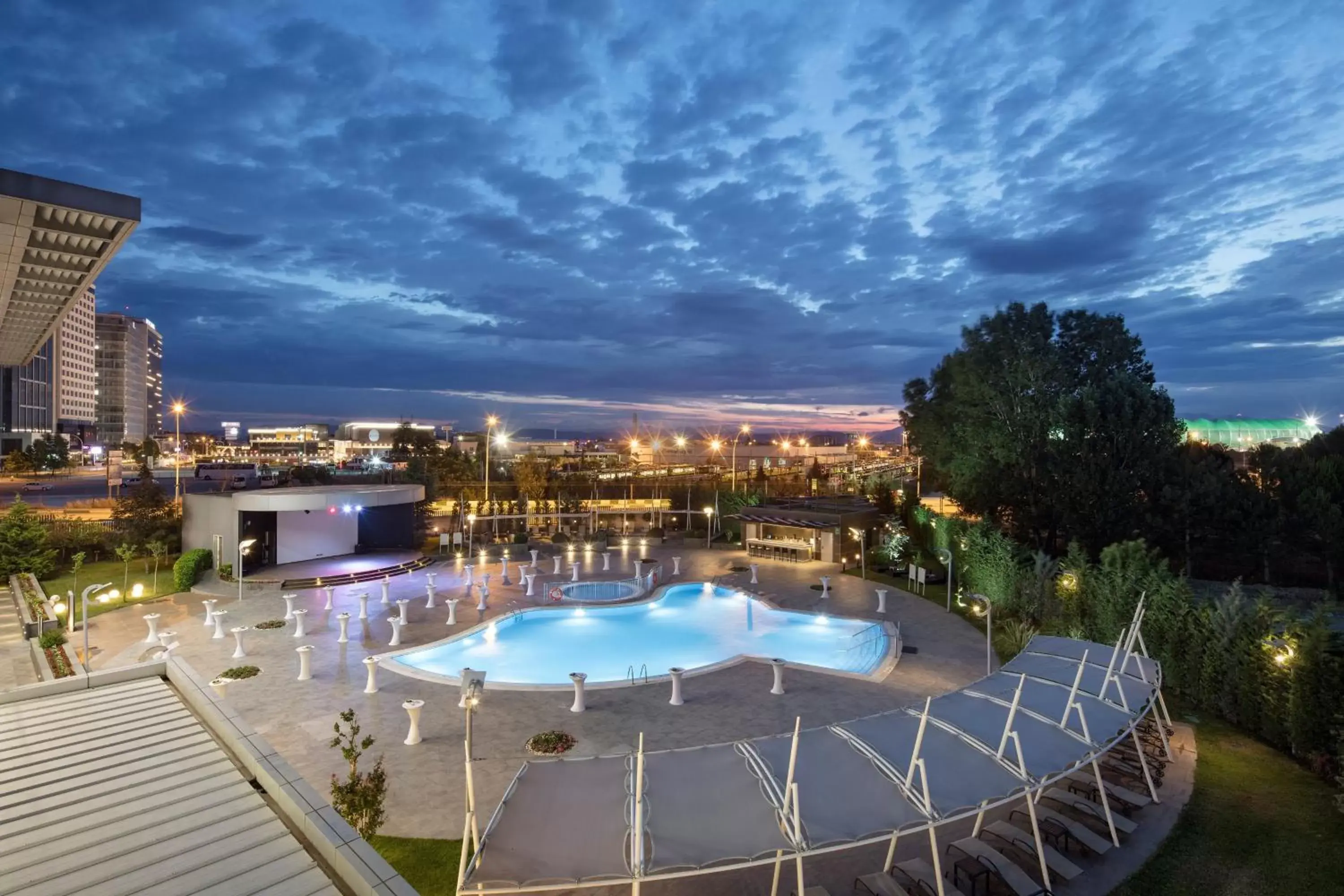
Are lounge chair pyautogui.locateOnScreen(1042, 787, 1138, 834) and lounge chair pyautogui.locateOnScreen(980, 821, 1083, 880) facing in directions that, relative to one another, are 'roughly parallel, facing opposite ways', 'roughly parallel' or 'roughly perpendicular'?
roughly parallel

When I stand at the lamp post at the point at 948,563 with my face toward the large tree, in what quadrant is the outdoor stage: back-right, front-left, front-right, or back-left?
back-left
